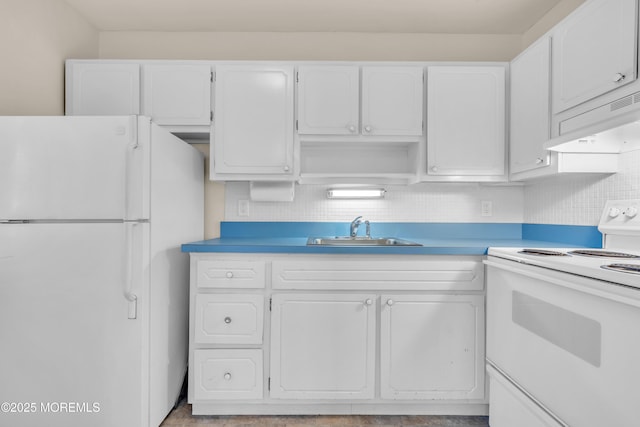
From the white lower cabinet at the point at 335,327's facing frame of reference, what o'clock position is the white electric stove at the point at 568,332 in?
The white electric stove is roughly at 10 o'clock from the white lower cabinet.

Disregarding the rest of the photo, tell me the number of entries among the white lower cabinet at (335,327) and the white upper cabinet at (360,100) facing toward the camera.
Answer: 2

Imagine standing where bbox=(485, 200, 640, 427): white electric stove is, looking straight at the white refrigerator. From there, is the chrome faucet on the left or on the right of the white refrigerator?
right

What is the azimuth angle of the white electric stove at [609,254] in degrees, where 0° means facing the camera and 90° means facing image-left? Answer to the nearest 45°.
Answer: approximately 45°

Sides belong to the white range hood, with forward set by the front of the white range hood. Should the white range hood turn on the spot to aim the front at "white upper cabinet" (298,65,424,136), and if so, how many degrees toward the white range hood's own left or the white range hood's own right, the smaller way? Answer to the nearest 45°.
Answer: approximately 45° to the white range hood's own right

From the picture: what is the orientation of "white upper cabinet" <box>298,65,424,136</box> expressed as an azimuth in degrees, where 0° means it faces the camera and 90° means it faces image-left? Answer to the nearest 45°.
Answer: approximately 0°
